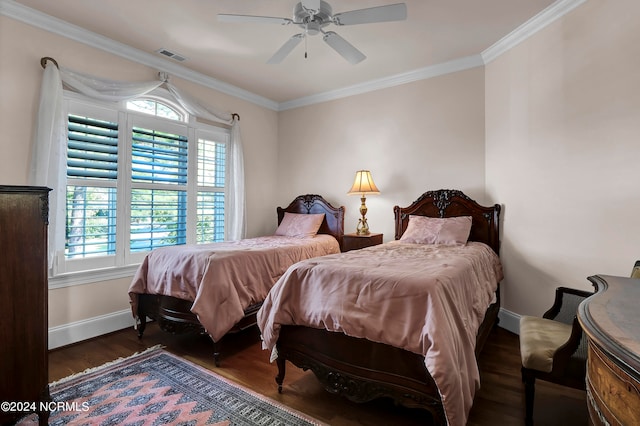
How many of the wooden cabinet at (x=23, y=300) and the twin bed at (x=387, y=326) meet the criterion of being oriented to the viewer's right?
1

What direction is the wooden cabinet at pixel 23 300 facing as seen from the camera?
to the viewer's right

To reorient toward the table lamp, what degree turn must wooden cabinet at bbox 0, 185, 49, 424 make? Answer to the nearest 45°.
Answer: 0° — it already faces it

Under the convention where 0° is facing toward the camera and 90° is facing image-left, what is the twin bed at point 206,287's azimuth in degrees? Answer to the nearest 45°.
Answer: approximately 45°

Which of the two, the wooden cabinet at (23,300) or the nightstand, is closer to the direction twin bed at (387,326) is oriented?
the wooden cabinet

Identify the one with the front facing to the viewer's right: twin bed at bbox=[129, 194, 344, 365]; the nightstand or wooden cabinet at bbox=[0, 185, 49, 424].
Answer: the wooden cabinet

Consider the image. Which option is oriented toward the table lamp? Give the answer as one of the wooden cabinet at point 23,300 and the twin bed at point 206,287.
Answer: the wooden cabinet
